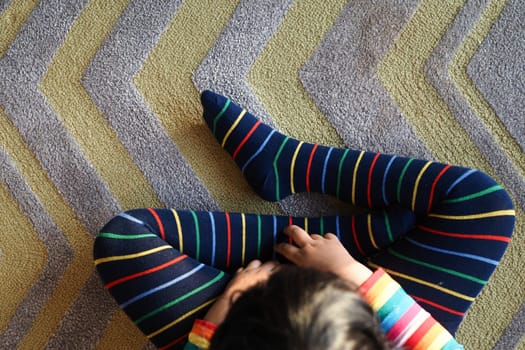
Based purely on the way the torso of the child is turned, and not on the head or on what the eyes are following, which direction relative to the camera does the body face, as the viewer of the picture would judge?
away from the camera
